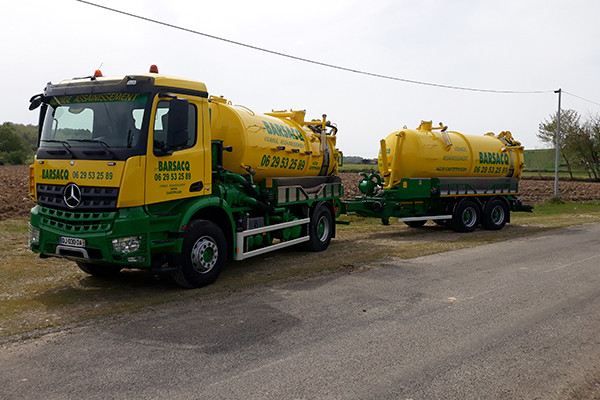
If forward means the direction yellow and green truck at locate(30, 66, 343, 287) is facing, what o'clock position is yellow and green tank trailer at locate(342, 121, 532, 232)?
yellow and green tank trailer at locate(342, 121, 532, 232) is roughly at 6 o'clock from yellow and green truck at locate(30, 66, 343, 287).

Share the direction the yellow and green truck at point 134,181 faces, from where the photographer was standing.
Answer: facing the viewer and to the left of the viewer

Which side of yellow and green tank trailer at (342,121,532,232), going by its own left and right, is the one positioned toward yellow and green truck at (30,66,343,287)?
front

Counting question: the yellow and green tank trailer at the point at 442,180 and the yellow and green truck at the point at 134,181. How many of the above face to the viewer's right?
0
